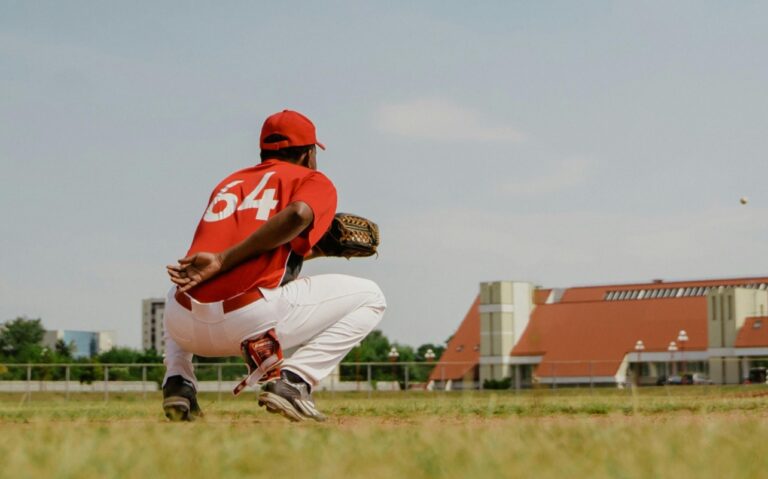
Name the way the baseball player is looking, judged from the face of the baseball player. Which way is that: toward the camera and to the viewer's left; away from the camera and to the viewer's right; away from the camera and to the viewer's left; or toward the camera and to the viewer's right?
away from the camera and to the viewer's right

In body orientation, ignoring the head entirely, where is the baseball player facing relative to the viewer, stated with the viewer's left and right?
facing away from the viewer and to the right of the viewer
